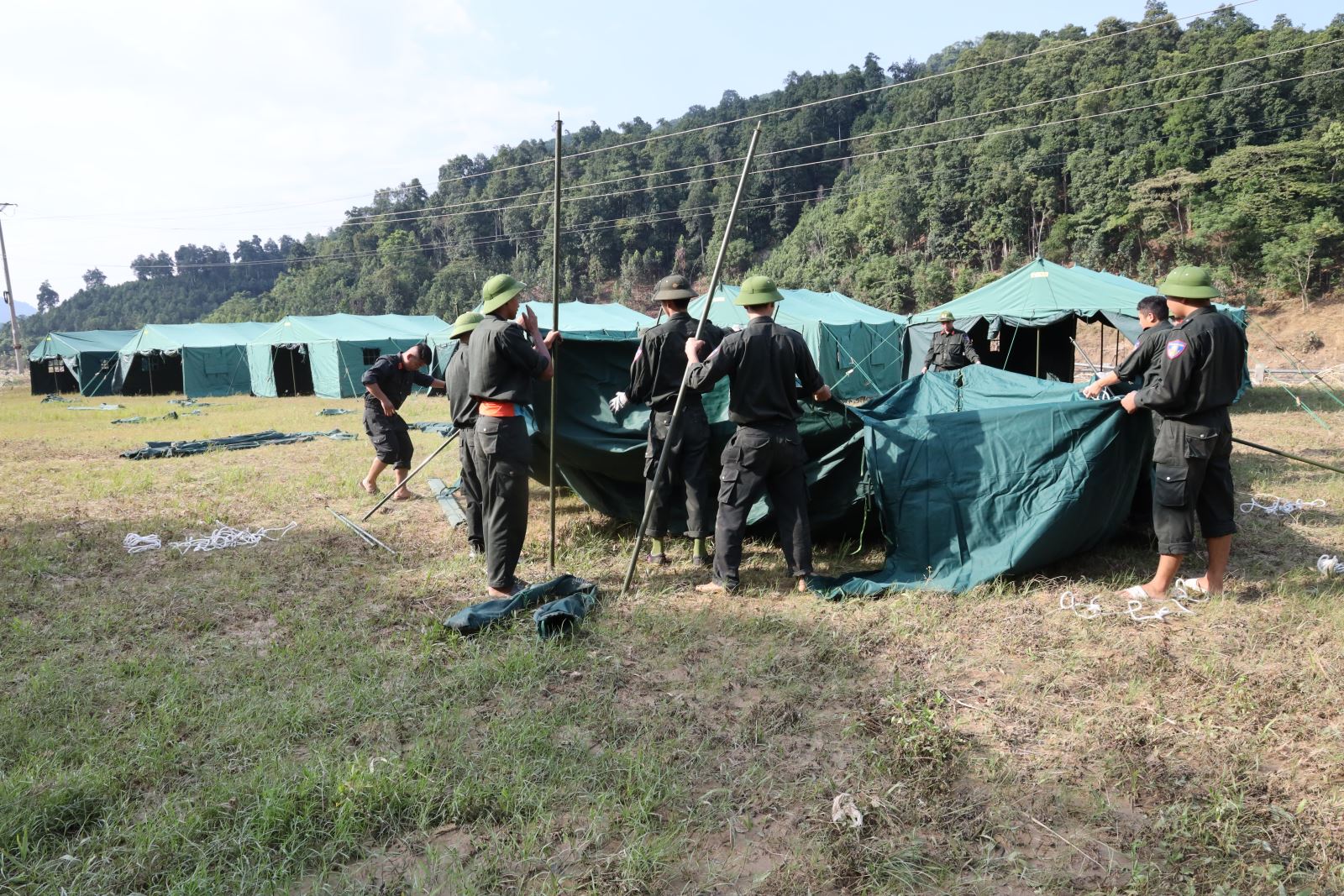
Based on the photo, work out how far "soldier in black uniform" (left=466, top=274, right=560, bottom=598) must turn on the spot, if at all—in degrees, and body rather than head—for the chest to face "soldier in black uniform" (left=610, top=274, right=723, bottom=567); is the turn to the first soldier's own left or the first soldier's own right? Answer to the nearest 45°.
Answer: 0° — they already face them

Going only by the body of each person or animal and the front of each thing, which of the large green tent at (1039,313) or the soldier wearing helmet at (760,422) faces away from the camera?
the soldier wearing helmet

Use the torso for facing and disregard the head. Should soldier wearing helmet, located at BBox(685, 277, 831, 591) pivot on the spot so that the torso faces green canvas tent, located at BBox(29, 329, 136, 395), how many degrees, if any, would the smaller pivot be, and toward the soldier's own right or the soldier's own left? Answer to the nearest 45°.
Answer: approximately 45° to the soldier's own left

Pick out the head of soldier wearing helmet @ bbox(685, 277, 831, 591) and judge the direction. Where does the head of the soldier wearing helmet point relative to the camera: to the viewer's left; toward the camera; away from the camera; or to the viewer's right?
away from the camera

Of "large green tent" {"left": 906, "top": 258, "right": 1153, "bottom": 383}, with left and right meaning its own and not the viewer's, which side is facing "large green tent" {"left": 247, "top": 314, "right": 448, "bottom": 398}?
right

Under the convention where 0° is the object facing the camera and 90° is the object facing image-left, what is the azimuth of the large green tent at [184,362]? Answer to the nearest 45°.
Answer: approximately 0°

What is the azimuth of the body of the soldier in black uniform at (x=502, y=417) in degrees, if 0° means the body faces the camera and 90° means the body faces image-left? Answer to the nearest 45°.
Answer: approximately 225°

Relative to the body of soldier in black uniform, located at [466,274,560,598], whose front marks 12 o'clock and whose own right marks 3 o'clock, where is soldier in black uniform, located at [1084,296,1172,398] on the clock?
soldier in black uniform, located at [1084,296,1172,398] is roughly at 2 o'clock from soldier in black uniform, located at [466,274,560,598].

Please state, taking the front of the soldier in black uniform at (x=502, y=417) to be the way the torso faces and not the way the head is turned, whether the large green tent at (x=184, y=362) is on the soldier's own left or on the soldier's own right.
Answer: on the soldier's own left

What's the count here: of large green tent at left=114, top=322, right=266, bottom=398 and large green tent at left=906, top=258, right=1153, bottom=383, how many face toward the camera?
2

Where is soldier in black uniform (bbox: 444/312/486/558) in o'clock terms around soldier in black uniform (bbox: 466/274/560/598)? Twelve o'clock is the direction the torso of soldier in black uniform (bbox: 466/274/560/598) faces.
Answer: soldier in black uniform (bbox: 444/312/486/558) is roughly at 10 o'clock from soldier in black uniform (bbox: 466/274/560/598).

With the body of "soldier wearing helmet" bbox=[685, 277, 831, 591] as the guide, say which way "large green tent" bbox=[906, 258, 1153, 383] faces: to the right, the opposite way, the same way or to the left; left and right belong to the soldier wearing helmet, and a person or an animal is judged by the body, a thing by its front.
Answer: the opposite way

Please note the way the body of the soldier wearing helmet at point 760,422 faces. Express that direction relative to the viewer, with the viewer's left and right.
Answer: facing away from the viewer
